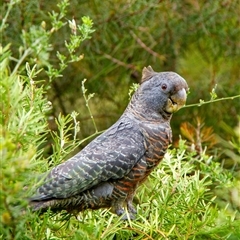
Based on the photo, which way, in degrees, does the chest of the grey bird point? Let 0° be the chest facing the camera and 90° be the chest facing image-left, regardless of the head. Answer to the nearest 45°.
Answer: approximately 270°
